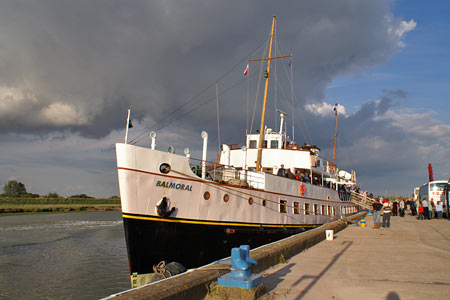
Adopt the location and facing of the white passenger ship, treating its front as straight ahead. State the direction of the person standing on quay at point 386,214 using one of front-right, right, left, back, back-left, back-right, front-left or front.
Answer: back

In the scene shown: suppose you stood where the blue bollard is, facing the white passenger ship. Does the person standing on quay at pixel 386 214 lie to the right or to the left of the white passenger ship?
right

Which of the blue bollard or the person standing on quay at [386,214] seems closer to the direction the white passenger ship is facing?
the blue bollard

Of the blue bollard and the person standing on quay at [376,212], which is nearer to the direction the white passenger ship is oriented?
the blue bollard

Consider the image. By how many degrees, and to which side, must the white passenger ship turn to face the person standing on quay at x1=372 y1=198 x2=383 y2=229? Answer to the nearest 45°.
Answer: approximately 180°

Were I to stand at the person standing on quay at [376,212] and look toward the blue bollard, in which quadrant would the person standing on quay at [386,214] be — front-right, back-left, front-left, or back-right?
back-left

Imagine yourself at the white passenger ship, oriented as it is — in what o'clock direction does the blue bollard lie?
The blue bollard is roughly at 10 o'clock from the white passenger ship.

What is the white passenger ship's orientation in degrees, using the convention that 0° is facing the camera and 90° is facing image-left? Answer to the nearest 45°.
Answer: approximately 45°
